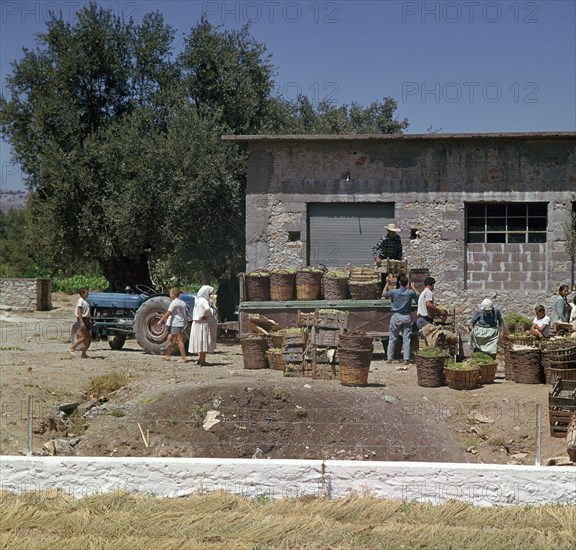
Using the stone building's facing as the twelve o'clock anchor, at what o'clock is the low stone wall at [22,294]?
The low stone wall is roughly at 4 o'clock from the stone building.

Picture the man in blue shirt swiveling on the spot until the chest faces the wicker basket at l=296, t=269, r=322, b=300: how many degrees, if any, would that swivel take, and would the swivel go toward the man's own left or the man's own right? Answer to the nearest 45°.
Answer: approximately 45° to the man's own left

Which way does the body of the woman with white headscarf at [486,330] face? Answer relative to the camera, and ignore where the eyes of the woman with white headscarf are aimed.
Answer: toward the camera

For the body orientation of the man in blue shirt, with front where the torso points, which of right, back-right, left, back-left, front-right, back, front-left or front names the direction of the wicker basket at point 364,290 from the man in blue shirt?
front-left

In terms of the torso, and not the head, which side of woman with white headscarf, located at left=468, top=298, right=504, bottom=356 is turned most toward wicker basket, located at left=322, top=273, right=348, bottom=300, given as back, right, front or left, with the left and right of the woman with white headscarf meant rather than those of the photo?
right

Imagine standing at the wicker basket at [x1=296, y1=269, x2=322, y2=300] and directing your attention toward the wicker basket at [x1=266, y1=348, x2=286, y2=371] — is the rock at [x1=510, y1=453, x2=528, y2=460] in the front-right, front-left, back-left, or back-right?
front-left

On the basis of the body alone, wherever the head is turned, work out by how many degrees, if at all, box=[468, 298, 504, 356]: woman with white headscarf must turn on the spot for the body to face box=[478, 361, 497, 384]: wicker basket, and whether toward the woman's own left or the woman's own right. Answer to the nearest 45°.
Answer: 0° — they already face it

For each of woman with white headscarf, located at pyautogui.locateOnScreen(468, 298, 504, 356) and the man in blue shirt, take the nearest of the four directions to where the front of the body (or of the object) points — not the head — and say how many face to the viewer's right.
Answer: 0

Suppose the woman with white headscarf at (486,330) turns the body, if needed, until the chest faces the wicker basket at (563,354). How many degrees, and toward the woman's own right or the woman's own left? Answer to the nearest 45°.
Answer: approximately 45° to the woman's own left

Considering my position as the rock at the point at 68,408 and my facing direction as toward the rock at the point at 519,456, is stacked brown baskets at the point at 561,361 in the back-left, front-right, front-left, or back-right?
front-left

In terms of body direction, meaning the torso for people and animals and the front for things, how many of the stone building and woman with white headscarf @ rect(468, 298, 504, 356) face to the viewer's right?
0

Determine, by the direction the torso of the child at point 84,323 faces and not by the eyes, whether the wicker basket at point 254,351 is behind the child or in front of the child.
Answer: in front

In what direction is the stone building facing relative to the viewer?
toward the camera

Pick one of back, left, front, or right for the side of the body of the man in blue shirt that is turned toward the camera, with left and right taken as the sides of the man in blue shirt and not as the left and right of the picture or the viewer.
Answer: back

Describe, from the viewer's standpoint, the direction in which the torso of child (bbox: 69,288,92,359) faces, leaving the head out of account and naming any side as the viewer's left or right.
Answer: facing to the right of the viewer

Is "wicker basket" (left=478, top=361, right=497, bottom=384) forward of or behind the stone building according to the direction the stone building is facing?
forward

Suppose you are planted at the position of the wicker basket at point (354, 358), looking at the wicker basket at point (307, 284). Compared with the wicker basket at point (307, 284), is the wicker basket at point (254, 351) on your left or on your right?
left

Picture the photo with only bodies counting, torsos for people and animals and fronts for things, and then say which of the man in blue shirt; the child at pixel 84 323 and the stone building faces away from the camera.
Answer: the man in blue shirt

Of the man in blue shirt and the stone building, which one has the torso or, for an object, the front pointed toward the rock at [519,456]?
the stone building
